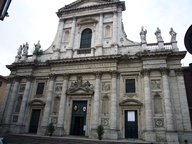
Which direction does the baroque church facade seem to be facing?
toward the camera
